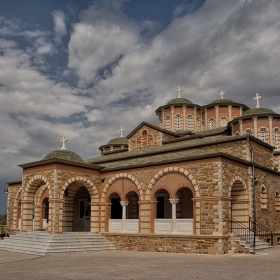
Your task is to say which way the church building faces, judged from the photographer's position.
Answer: facing the viewer and to the left of the viewer
